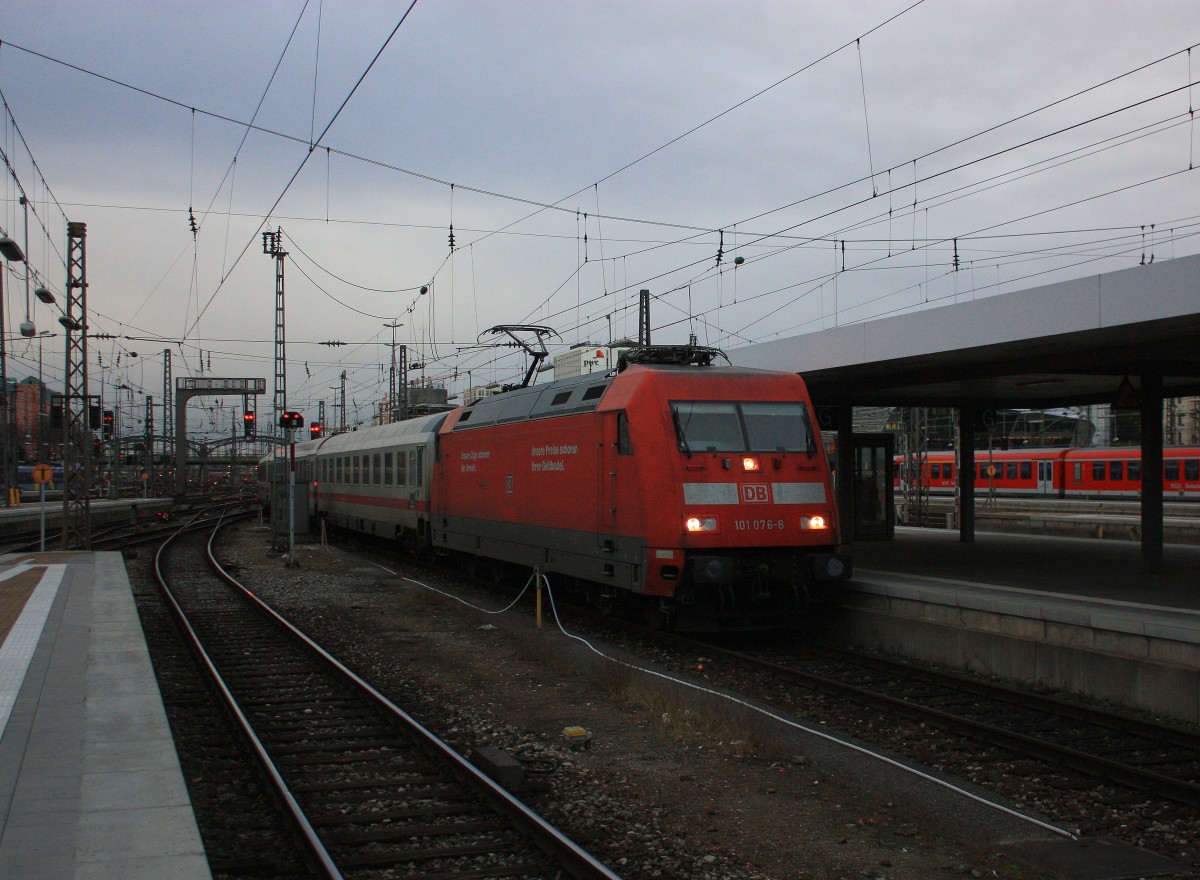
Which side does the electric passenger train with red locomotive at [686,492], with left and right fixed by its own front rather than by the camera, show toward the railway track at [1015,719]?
front

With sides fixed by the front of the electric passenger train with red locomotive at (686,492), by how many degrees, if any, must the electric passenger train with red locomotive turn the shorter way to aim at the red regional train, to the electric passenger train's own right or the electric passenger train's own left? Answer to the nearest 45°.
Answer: approximately 90° to the electric passenger train's own left

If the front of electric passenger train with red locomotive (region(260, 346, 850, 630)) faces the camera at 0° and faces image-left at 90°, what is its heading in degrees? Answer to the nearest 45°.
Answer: approximately 315°

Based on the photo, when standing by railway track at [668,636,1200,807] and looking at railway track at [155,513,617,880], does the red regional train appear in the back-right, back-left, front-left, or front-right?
back-right

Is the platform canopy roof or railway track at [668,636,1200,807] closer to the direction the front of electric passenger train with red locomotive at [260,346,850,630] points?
the railway track

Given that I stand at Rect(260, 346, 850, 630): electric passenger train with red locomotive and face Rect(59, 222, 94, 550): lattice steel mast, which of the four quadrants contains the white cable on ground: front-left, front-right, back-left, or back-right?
back-left

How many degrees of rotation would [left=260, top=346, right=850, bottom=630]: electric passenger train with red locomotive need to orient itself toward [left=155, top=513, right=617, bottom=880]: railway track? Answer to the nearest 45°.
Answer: approximately 90° to its right
